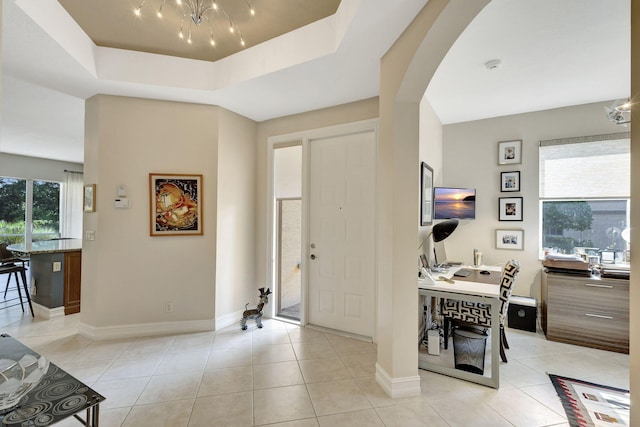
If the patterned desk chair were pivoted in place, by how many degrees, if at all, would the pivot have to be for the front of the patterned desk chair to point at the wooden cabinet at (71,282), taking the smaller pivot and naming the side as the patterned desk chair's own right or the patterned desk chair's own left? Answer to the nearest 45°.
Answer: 0° — it already faces it

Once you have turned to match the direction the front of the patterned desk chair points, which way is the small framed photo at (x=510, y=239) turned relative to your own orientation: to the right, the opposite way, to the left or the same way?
to the left

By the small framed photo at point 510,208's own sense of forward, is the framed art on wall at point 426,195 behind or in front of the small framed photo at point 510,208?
in front

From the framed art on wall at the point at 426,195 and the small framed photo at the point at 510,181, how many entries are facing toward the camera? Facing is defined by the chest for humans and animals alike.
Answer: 1

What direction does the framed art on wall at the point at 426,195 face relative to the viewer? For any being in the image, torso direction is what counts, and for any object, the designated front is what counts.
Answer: to the viewer's right

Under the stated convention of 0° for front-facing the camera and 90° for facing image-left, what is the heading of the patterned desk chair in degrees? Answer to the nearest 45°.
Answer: approximately 90°

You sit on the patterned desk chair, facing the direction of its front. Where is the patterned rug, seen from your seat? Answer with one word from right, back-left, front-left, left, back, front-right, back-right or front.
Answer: back

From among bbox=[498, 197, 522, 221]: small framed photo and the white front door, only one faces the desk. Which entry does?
the small framed photo

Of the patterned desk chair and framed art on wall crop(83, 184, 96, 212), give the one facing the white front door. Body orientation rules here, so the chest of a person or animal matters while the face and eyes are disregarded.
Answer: the patterned desk chair

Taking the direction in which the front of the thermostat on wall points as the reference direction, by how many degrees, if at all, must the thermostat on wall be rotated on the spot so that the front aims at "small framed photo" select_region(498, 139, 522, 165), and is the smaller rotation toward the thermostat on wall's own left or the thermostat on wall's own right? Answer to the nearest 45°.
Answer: approximately 45° to the thermostat on wall's own left

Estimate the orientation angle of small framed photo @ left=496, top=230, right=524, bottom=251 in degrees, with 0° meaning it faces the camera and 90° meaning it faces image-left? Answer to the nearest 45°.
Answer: approximately 0°

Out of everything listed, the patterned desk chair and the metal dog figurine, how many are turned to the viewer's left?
1

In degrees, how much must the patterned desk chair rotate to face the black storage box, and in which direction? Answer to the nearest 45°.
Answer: approximately 90° to its right

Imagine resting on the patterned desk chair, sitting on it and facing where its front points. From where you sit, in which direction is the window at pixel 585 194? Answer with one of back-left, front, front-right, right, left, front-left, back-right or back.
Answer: back-right
